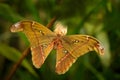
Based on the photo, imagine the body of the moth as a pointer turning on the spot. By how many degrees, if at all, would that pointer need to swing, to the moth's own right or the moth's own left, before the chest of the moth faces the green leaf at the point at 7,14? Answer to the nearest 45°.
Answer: approximately 45° to the moth's own left

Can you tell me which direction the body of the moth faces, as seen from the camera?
away from the camera
